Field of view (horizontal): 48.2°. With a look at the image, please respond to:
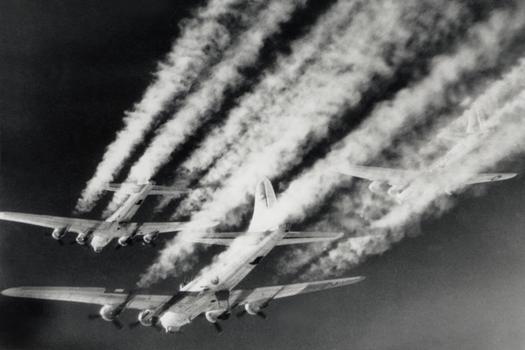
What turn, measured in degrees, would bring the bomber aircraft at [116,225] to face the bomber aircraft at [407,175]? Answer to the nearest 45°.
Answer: approximately 90° to its left

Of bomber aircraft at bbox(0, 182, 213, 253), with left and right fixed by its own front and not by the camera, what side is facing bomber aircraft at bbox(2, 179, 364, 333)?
left

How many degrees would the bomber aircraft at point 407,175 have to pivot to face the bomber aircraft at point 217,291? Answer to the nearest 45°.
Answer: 0° — it already faces it

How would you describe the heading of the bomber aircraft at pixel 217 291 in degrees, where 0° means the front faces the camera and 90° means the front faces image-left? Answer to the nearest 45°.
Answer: approximately 45°

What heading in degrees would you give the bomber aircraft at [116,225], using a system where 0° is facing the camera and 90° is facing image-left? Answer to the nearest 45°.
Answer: approximately 45°

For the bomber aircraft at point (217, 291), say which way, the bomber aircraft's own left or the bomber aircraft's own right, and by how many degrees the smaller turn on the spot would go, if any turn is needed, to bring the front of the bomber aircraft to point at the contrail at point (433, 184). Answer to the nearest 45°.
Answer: approximately 135° to the bomber aircraft's own left

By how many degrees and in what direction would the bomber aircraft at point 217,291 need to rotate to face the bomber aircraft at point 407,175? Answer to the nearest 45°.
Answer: approximately 135° to its left
